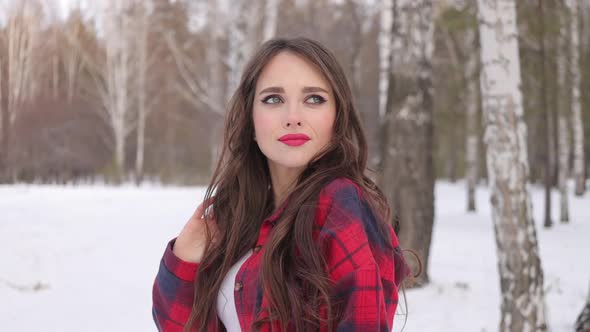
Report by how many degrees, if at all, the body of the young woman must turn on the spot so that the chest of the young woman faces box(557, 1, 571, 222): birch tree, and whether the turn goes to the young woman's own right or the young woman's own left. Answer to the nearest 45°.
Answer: approximately 180°

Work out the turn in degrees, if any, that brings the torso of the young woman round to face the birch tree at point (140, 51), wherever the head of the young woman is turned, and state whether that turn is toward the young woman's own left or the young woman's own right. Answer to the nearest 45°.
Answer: approximately 135° to the young woman's own right

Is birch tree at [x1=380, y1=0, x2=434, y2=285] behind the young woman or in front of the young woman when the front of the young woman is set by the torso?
behind

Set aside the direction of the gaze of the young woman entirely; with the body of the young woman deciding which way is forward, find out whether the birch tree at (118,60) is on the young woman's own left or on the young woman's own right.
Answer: on the young woman's own right

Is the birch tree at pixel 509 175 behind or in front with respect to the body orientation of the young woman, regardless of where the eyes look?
behind

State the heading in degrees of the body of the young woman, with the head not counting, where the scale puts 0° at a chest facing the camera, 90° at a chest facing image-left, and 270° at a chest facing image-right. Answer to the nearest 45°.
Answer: approximately 45°
